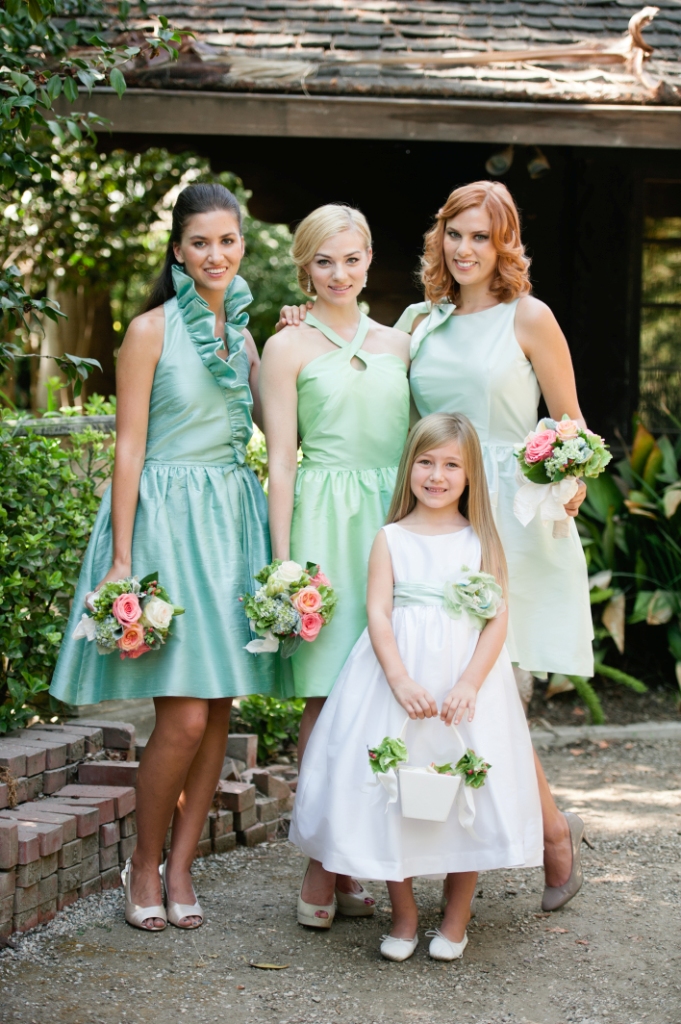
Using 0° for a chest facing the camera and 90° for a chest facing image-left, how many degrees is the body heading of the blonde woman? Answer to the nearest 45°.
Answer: approximately 0°

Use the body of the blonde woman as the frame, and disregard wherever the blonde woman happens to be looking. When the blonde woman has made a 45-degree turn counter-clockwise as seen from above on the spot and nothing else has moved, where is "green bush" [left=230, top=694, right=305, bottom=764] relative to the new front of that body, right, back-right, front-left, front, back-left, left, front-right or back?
back-left

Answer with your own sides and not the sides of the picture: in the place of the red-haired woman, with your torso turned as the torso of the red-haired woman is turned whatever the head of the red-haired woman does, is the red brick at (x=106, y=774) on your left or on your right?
on your right

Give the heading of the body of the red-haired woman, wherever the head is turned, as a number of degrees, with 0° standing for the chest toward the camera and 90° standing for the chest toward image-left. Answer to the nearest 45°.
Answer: approximately 45°
